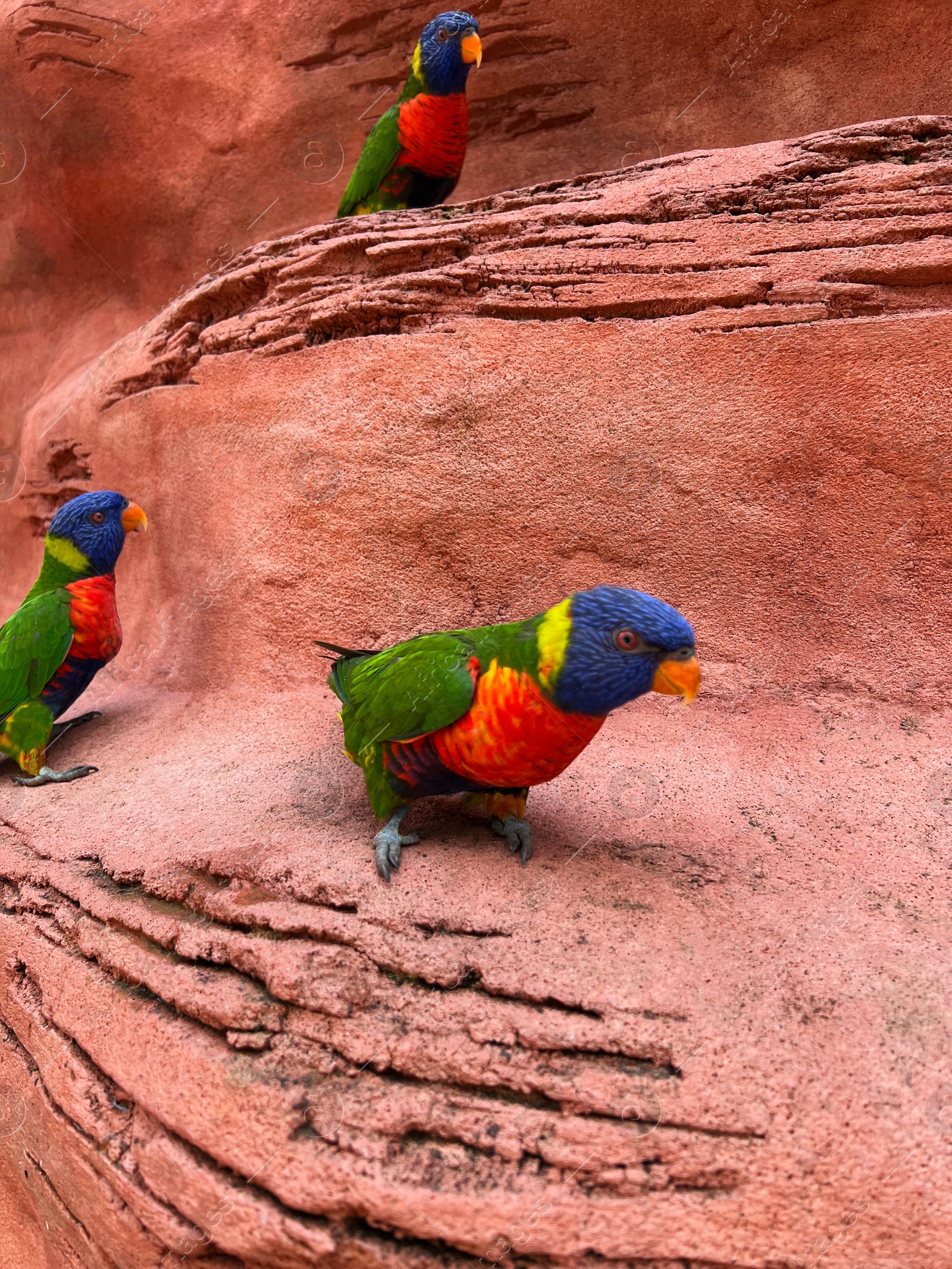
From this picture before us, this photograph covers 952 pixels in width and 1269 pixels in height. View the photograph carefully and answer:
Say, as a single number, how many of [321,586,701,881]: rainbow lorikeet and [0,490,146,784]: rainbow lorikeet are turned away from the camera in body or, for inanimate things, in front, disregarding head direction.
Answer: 0

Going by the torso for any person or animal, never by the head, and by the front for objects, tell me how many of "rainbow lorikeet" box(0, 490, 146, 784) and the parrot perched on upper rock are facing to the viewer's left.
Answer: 0

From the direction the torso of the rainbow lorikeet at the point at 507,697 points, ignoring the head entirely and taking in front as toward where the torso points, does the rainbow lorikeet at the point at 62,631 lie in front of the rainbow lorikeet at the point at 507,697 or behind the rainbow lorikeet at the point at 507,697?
behind

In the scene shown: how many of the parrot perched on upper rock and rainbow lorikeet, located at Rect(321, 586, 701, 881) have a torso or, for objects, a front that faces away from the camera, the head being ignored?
0

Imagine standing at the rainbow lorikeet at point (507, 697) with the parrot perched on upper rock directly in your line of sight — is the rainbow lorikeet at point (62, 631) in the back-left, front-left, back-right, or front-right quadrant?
front-left

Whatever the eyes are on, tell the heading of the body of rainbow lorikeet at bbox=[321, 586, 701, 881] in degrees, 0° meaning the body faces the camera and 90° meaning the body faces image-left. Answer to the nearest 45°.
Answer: approximately 315°

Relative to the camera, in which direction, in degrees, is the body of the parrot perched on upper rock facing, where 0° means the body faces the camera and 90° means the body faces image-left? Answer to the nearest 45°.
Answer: approximately 315°

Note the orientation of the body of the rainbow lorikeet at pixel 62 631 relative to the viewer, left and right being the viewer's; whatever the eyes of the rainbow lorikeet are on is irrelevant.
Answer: facing to the right of the viewer

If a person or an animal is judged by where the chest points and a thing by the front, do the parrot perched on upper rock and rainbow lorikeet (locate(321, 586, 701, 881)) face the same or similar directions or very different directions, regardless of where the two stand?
same or similar directions

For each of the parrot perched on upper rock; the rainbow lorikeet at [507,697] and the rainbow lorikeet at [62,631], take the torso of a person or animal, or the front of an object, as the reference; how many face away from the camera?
0
